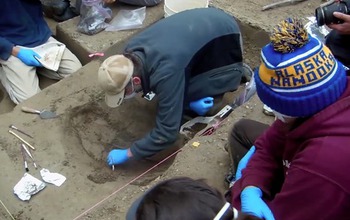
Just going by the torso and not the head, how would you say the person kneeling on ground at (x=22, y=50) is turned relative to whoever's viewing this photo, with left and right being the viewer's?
facing the viewer and to the right of the viewer

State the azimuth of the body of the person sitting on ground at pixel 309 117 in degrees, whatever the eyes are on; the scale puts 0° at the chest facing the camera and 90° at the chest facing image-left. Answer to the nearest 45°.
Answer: approximately 45°

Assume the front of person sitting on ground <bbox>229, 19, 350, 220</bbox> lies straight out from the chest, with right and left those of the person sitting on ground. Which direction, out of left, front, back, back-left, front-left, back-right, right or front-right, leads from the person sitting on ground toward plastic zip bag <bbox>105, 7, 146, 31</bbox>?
right

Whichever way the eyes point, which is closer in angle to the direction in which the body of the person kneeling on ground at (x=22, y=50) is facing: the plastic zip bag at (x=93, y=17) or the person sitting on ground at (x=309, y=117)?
the person sitting on ground

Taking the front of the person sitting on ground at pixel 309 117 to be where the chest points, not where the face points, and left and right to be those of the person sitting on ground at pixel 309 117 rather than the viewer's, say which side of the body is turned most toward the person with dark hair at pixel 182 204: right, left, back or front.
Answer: front

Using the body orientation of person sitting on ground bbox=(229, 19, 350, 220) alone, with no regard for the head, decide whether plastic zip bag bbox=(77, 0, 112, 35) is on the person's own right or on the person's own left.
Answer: on the person's own right

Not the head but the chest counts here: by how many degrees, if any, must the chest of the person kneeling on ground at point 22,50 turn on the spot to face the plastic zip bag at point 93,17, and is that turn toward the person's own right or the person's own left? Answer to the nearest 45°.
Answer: approximately 45° to the person's own left

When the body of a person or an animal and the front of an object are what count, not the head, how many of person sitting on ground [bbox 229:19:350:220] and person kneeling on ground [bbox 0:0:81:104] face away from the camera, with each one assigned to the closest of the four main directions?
0
